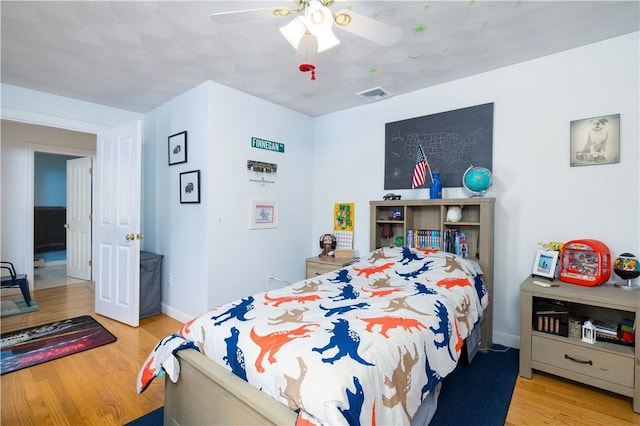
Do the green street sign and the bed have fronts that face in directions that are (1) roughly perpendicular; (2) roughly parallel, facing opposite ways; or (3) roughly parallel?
roughly perpendicular

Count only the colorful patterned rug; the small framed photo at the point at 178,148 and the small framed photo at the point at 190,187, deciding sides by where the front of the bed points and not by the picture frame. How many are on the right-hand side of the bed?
3

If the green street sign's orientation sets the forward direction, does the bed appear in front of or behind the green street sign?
in front

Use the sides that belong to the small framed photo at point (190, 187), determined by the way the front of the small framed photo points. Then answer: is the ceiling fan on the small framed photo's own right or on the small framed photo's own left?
on the small framed photo's own left

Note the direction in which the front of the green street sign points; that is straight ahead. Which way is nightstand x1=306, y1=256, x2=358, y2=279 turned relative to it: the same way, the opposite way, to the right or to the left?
to the right

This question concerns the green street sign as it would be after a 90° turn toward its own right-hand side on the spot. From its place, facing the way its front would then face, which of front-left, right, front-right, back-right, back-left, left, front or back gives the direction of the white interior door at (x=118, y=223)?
front-right

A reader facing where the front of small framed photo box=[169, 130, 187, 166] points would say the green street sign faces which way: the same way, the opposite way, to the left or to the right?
to the left

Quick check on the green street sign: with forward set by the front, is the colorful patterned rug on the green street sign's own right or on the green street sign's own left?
on the green street sign's own right

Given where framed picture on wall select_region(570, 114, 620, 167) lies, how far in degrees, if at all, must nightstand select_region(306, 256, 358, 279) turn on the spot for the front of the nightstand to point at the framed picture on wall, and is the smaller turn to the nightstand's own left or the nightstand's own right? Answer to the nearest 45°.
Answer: approximately 90° to the nightstand's own left

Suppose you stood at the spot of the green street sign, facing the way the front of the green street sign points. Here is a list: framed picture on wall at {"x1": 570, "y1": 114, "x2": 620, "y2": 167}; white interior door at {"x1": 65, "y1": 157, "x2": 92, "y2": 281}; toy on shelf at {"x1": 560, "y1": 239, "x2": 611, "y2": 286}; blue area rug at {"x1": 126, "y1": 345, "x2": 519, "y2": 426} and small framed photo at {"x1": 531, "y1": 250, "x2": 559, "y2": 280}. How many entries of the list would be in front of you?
4

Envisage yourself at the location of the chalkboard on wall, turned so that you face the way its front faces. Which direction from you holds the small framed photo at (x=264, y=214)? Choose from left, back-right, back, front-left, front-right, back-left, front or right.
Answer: front-right

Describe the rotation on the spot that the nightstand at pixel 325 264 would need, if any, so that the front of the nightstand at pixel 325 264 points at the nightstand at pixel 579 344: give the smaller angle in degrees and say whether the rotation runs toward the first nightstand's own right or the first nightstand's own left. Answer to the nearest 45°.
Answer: approximately 90° to the first nightstand's own left

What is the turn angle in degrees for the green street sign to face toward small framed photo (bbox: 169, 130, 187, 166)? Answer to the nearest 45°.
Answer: approximately 135° to its right
